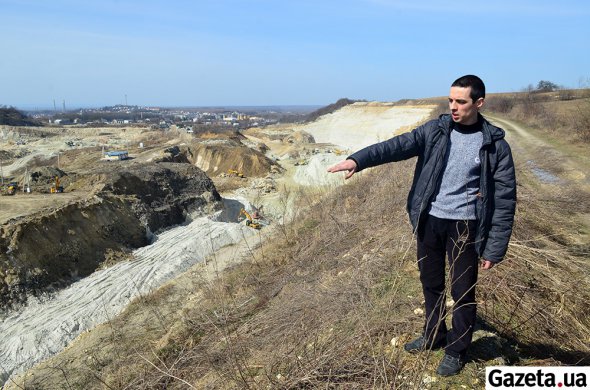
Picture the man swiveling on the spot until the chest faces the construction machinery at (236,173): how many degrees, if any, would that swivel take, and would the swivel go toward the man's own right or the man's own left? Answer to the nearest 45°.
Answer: approximately 90° to the man's own right

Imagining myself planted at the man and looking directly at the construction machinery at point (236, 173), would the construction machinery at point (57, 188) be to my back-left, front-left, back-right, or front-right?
front-left

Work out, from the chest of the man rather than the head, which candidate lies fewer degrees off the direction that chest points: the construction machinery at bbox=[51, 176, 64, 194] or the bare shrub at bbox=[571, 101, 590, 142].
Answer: the construction machinery

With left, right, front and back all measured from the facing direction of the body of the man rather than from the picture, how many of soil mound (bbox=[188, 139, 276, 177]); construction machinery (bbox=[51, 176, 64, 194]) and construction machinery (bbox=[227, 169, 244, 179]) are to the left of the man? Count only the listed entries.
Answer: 0

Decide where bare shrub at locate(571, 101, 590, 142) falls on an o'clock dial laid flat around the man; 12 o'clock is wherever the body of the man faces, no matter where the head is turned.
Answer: The bare shrub is roughly at 5 o'clock from the man.

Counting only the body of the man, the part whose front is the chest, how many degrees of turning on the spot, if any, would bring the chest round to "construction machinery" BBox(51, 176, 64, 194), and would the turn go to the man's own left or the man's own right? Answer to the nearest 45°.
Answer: approximately 90° to the man's own right
